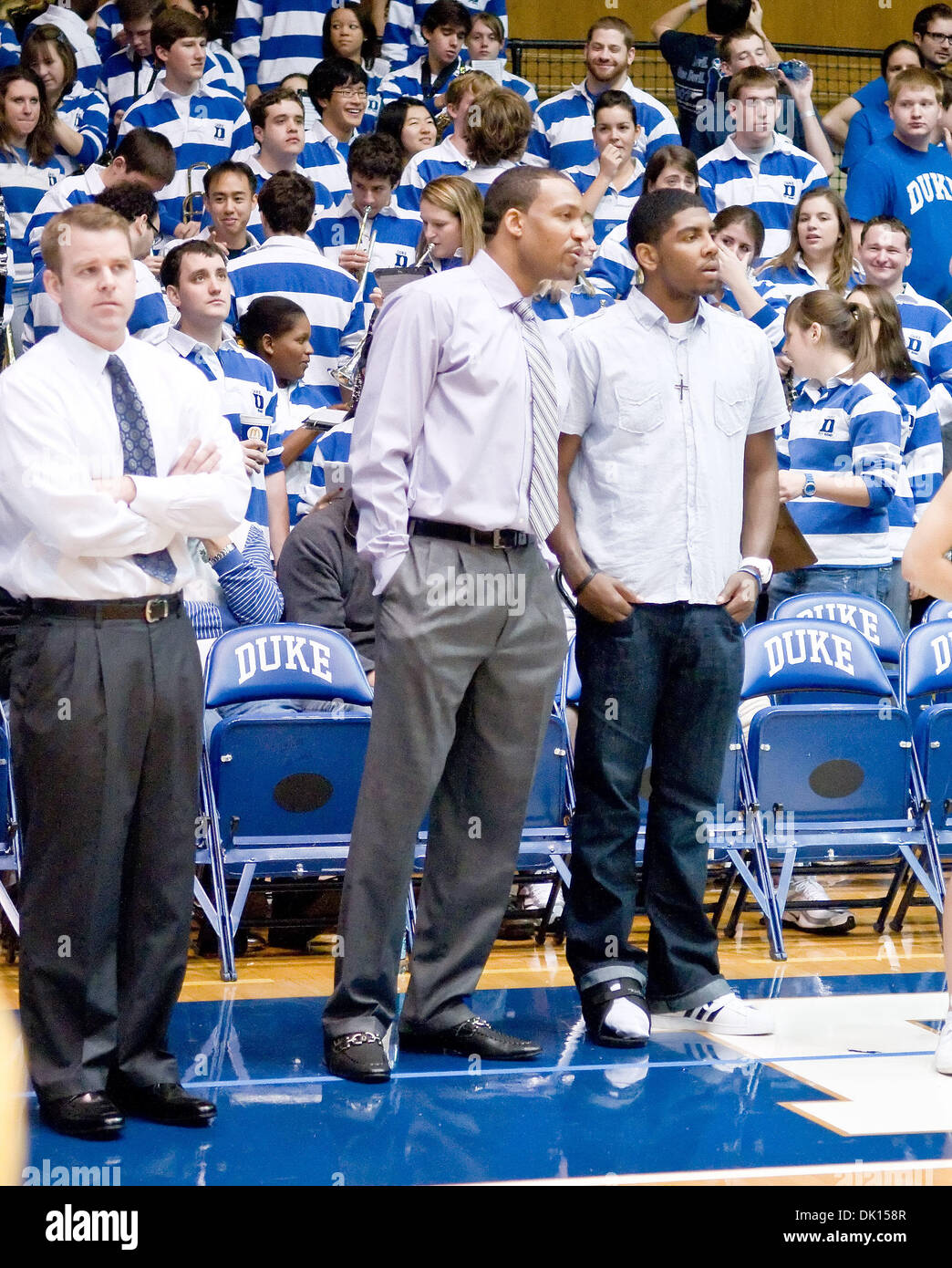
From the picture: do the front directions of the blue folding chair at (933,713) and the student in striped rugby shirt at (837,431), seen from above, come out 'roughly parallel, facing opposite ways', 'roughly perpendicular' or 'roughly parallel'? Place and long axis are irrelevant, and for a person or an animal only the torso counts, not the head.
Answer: roughly perpendicular

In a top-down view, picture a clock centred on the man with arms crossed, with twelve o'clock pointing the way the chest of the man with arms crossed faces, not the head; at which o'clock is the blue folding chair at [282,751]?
The blue folding chair is roughly at 8 o'clock from the man with arms crossed.

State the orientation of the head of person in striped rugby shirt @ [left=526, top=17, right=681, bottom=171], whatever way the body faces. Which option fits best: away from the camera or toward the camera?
toward the camera

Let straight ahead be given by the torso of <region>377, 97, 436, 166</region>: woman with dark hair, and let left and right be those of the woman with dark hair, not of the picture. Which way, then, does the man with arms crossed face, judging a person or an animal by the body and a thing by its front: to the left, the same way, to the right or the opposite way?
the same way

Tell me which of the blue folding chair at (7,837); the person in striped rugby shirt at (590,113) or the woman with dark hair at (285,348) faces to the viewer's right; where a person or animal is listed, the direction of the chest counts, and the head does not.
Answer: the woman with dark hair

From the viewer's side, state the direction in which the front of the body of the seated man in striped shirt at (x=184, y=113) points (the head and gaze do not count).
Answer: toward the camera

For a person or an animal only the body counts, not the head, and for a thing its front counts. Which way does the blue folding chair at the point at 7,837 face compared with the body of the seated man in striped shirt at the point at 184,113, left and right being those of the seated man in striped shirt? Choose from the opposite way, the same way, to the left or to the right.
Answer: the same way

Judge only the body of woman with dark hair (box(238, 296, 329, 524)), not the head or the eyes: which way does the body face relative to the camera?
to the viewer's right

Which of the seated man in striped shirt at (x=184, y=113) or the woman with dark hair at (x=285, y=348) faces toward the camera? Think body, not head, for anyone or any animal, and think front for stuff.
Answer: the seated man in striped shirt

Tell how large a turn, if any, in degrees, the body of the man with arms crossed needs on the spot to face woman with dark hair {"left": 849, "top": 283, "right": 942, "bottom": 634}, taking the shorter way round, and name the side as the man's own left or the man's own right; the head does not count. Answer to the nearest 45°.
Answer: approximately 90° to the man's own left

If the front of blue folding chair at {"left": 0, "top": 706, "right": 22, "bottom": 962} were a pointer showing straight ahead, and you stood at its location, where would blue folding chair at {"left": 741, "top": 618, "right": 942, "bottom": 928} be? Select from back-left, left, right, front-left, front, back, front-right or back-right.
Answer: left

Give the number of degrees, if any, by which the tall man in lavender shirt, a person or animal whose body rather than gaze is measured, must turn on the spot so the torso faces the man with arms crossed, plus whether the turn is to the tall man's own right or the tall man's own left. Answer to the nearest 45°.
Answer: approximately 90° to the tall man's own right

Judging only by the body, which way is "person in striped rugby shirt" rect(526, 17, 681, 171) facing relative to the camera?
toward the camera

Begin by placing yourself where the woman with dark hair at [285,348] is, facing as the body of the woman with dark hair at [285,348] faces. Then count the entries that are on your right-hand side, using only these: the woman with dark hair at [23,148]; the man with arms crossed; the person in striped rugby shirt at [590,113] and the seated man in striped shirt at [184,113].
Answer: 1
